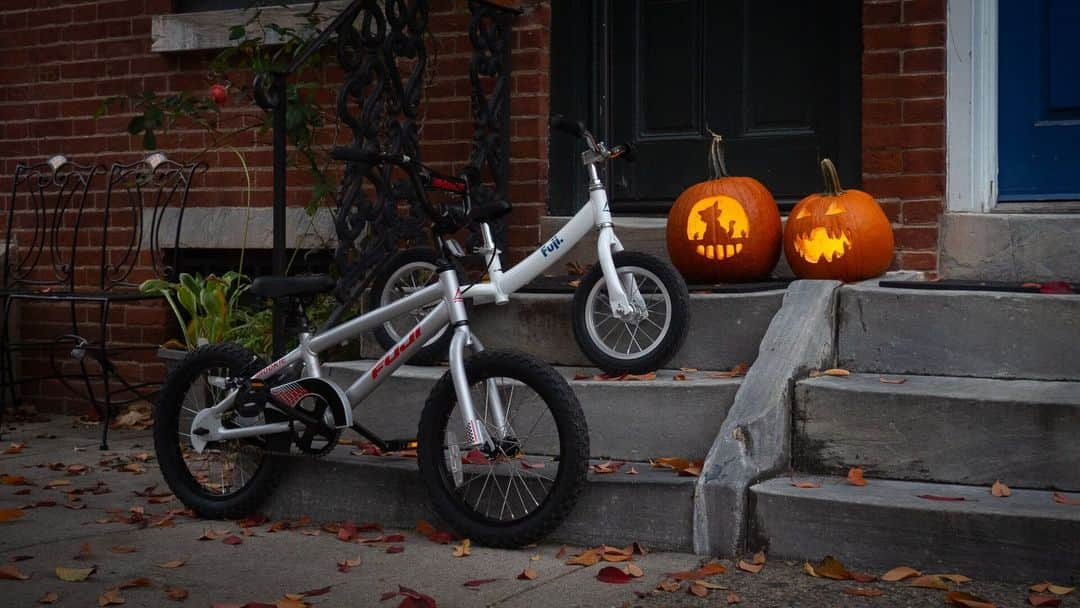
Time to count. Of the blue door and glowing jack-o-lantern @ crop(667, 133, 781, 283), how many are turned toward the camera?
2

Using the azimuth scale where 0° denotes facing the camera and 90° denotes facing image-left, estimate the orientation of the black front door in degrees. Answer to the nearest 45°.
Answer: approximately 0°

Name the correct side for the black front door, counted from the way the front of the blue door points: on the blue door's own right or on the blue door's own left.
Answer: on the blue door's own right

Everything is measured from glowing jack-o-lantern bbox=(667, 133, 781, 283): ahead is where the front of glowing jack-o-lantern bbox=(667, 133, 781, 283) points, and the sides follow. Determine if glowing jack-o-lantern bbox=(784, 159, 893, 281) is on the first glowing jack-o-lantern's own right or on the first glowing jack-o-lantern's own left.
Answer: on the first glowing jack-o-lantern's own left

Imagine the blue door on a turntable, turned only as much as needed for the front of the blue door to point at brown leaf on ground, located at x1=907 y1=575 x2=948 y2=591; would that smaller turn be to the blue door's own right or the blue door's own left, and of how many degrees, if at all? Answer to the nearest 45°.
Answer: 0° — it already faces it

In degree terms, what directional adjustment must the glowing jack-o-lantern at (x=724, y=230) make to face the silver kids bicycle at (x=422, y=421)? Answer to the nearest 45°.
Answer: approximately 45° to its right
